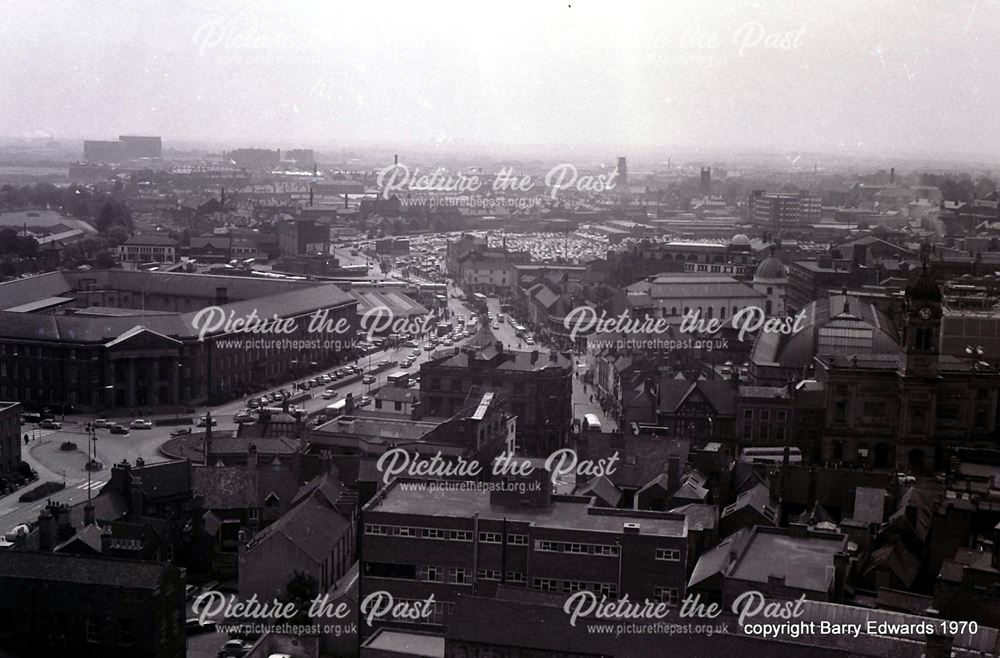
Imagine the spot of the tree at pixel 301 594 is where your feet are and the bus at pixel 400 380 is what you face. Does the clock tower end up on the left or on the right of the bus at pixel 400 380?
right

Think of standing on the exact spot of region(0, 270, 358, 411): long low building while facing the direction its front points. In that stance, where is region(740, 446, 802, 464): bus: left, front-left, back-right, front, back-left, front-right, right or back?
front-left

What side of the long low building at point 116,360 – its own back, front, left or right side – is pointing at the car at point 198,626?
front

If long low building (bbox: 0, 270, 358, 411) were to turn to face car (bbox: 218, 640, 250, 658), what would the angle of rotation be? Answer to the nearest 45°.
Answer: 0° — it already faces it

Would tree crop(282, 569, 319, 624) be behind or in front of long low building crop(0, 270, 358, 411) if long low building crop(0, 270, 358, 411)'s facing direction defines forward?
in front

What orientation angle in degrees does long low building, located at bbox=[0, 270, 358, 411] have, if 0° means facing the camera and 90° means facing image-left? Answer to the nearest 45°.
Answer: approximately 0°
